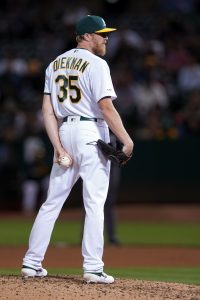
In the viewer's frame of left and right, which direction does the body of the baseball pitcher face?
facing away from the viewer and to the right of the viewer
